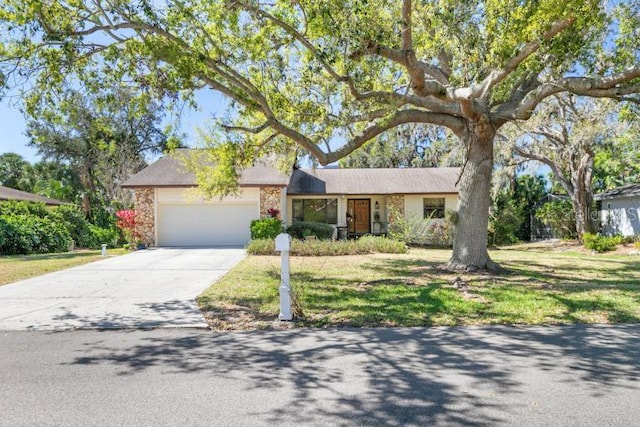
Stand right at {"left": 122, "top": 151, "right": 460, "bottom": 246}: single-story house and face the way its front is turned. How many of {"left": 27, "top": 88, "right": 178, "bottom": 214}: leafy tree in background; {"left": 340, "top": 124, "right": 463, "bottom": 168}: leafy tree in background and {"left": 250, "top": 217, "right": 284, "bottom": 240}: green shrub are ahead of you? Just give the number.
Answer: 1

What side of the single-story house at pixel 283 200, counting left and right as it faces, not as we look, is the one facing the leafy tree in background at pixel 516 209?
left

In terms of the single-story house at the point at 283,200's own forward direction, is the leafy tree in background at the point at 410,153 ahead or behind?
behind

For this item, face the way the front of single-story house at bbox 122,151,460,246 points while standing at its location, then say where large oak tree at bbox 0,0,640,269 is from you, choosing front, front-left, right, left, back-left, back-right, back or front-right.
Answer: front

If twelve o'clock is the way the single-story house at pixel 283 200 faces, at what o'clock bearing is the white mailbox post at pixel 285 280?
The white mailbox post is roughly at 12 o'clock from the single-story house.

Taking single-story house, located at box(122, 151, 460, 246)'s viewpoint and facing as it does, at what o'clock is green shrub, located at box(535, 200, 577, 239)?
The green shrub is roughly at 9 o'clock from the single-story house.

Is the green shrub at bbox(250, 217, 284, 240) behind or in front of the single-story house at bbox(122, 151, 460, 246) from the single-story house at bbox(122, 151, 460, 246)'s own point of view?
in front

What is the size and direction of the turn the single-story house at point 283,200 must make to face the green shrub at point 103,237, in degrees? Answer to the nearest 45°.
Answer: approximately 90° to its right

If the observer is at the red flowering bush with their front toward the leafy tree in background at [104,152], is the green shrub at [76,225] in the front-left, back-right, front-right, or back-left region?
front-left

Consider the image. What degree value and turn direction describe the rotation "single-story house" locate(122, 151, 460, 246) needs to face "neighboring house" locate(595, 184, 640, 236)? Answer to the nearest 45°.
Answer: approximately 90° to its left

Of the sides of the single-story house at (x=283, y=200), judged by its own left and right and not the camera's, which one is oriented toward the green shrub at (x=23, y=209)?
right

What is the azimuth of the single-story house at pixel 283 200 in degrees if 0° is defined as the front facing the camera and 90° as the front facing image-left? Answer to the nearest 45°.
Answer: approximately 0°

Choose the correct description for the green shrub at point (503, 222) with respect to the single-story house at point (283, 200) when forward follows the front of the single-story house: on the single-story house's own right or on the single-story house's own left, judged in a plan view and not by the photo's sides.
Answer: on the single-story house's own left

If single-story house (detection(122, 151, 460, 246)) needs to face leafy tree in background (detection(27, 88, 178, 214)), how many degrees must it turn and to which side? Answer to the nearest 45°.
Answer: approximately 135° to its right
